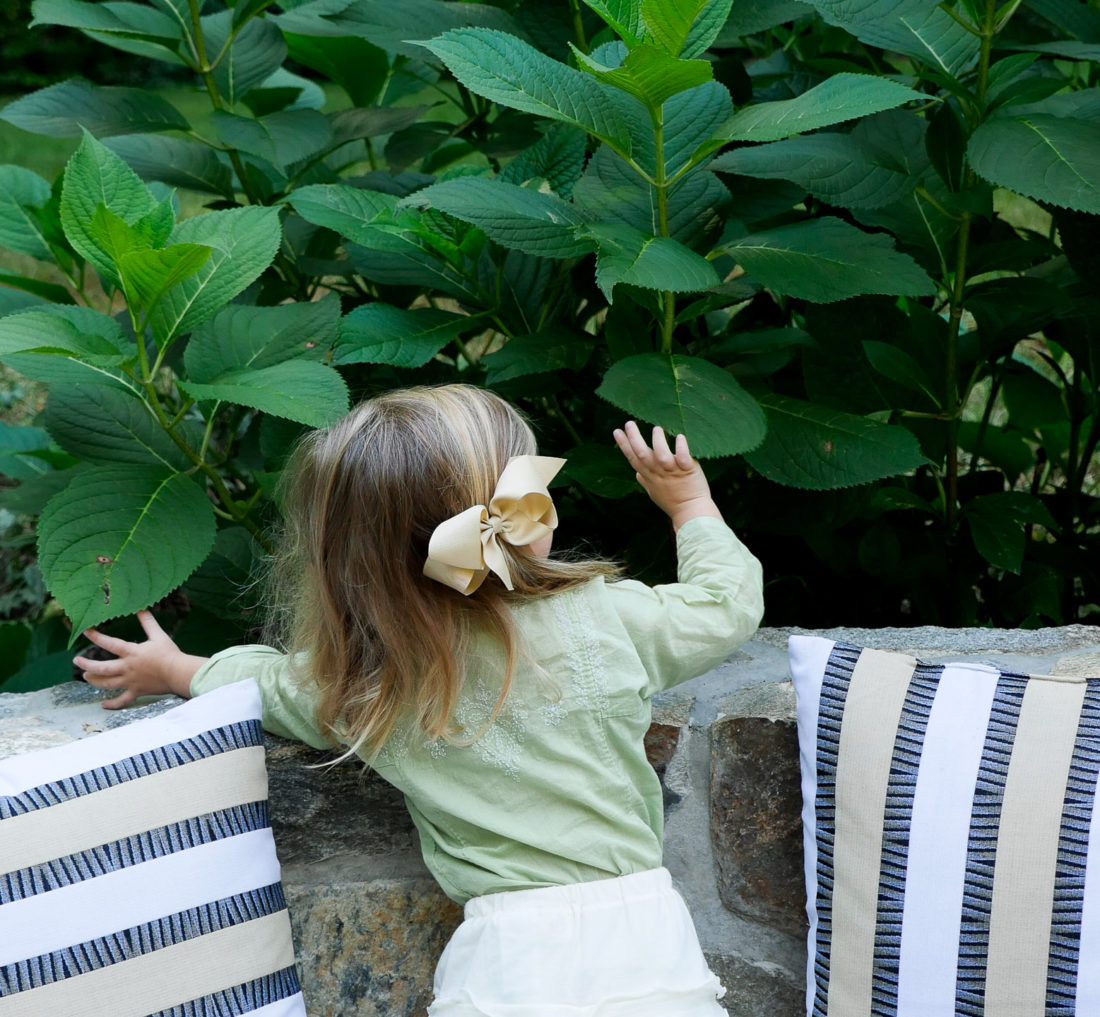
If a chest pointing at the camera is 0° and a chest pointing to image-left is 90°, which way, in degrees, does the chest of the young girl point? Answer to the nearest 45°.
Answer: approximately 180°
